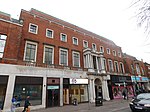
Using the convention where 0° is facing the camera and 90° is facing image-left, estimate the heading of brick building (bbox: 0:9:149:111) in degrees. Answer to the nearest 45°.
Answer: approximately 315°
